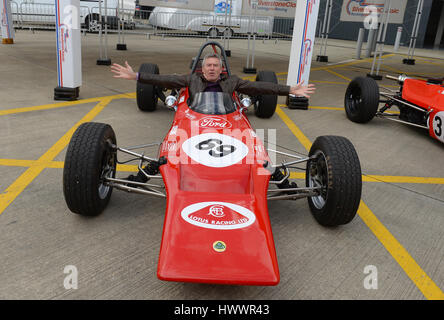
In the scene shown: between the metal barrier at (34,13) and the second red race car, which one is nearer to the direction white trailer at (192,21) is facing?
the metal barrier

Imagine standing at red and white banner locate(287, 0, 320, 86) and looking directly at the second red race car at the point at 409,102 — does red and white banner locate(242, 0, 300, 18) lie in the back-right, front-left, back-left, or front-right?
back-left

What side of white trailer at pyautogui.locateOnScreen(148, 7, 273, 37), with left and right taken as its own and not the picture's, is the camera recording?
left

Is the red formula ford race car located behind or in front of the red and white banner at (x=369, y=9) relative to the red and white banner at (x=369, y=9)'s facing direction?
in front

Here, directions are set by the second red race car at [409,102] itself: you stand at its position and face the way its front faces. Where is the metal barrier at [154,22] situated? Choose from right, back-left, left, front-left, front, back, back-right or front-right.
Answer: back

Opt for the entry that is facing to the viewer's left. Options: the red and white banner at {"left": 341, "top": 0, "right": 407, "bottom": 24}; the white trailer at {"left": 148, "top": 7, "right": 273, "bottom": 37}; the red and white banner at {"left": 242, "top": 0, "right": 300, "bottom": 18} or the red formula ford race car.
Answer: the white trailer

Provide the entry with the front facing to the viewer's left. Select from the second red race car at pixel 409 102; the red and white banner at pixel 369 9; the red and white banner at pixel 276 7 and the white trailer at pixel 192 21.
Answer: the white trailer
